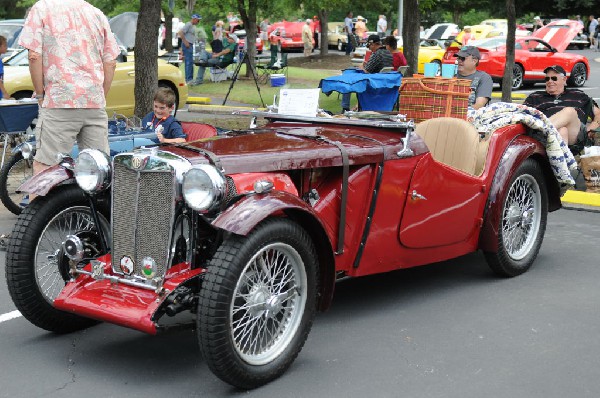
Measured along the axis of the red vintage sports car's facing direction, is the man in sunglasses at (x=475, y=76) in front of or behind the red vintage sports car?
behind

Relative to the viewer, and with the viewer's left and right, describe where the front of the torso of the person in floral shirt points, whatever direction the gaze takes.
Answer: facing away from the viewer

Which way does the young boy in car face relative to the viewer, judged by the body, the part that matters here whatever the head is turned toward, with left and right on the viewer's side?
facing the viewer and to the left of the viewer

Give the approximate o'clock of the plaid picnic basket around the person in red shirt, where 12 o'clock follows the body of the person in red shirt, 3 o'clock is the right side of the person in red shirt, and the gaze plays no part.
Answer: The plaid picnic basket is roughly at 7 o'clock from the person in red shirt.

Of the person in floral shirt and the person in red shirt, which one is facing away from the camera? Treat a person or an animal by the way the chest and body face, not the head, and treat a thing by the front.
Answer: the person in floral shirt

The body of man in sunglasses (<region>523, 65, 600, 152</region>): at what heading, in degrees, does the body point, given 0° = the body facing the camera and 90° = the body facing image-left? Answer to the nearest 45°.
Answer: approximately 45°

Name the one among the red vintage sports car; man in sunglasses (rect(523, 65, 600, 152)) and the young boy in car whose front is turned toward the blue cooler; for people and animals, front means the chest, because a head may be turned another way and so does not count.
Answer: the man in sunglasses

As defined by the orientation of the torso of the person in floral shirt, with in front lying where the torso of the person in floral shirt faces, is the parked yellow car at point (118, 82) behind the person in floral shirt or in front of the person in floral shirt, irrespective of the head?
in front

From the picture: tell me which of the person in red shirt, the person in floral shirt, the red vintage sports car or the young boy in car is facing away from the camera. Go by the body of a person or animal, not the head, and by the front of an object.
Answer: the person in floral shirt

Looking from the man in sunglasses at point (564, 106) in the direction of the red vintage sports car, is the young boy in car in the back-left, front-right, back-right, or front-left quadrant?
front-right

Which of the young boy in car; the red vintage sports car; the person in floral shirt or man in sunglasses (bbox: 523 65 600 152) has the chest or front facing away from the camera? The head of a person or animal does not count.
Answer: the person in floral shirt

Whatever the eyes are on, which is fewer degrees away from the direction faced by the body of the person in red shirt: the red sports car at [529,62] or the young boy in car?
the young boy in car
